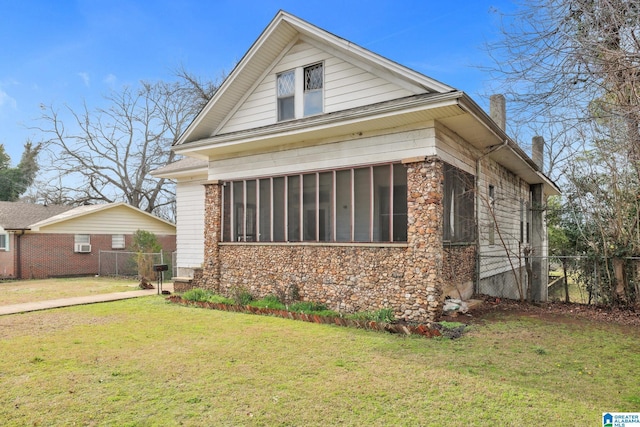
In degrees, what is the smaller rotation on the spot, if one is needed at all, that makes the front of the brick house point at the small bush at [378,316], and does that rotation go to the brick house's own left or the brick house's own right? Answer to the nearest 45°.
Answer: approximately 45° to the brick house's own left

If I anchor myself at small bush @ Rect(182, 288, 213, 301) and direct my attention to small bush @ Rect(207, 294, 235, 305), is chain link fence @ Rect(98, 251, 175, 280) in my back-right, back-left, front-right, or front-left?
back-left

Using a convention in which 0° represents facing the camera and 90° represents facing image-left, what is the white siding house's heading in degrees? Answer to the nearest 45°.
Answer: approximately 45°

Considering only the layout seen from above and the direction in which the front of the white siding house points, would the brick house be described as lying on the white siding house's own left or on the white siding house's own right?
on the white siding house's own right

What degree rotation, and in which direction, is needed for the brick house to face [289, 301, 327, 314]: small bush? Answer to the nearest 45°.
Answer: approximately 45° to its left

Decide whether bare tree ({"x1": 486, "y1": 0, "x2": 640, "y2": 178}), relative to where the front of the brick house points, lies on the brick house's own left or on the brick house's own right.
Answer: on the brick house's own left
